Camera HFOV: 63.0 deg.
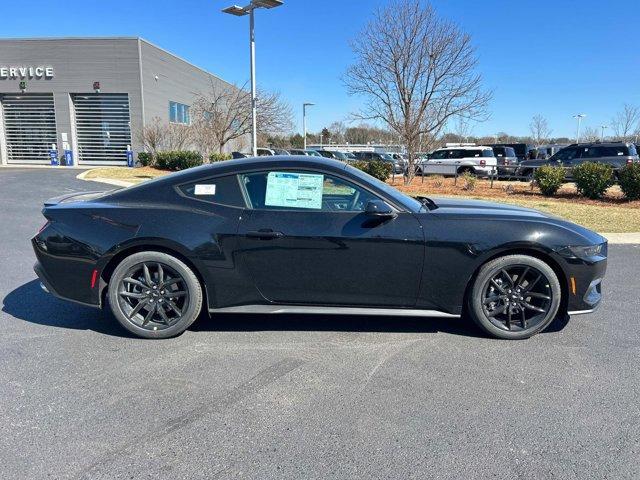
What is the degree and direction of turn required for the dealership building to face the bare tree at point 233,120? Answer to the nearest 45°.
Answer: approximately 45° to its left

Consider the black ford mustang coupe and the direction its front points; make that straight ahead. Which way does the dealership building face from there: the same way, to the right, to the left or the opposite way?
to the right

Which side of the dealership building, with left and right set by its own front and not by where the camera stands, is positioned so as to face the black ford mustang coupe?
front

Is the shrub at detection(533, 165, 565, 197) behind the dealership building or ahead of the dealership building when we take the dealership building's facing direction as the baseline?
ahead

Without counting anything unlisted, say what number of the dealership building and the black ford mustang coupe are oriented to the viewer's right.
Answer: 1

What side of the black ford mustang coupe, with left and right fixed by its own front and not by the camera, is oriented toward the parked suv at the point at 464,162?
left

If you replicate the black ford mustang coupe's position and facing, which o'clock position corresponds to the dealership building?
The dealership building is roughly at 8 o'clock from the black ford mustang coupe.

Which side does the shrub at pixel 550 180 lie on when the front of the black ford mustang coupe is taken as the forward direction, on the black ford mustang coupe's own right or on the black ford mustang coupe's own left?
on the black ford mustang coupe's own left

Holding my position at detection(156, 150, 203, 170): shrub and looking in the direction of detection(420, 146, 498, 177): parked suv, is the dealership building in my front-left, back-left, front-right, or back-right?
back-left

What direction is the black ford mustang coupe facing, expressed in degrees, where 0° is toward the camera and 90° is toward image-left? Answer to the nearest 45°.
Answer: approximately 270°
